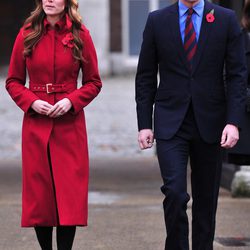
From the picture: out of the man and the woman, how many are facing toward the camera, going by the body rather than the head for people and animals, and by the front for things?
2

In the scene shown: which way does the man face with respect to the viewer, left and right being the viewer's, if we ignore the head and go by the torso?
facing the viewer

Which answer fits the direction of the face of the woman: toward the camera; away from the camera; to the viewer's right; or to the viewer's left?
toward the camera

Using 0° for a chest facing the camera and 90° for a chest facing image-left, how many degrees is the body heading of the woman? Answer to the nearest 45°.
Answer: approximately 0°

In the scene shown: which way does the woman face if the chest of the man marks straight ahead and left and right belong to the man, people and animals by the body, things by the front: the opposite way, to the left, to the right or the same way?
the same way

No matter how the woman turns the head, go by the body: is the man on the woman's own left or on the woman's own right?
on the woman's own left

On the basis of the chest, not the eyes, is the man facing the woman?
no
